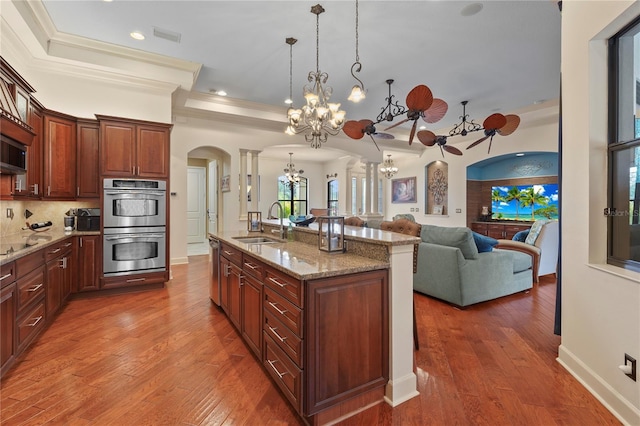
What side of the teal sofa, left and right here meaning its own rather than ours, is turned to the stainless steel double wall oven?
back

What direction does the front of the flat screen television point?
toward the camera

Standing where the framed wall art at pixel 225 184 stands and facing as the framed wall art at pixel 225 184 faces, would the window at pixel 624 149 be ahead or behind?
ahead

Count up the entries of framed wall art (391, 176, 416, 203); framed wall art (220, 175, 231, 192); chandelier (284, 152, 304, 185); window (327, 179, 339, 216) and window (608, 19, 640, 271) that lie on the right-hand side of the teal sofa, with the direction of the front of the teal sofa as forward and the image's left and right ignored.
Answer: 1

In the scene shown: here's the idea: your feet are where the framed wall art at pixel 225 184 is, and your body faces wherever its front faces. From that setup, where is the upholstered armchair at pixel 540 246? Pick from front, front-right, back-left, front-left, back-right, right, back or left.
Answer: front-left

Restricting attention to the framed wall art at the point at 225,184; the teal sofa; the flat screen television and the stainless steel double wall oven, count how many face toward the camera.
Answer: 3

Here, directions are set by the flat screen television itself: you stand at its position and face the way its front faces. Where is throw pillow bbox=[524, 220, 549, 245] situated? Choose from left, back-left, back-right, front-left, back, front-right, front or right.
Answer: front

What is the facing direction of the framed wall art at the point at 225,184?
toward the camera

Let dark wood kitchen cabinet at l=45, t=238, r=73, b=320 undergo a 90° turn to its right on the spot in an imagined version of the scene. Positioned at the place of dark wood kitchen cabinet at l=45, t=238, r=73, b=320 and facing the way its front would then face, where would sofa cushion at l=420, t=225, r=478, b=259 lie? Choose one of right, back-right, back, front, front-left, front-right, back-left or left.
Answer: left

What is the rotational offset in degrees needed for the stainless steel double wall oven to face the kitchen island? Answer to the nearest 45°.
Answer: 0° — it already faces it

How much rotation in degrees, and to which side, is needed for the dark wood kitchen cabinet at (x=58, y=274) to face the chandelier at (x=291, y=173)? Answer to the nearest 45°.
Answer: approximately 90° to its left
